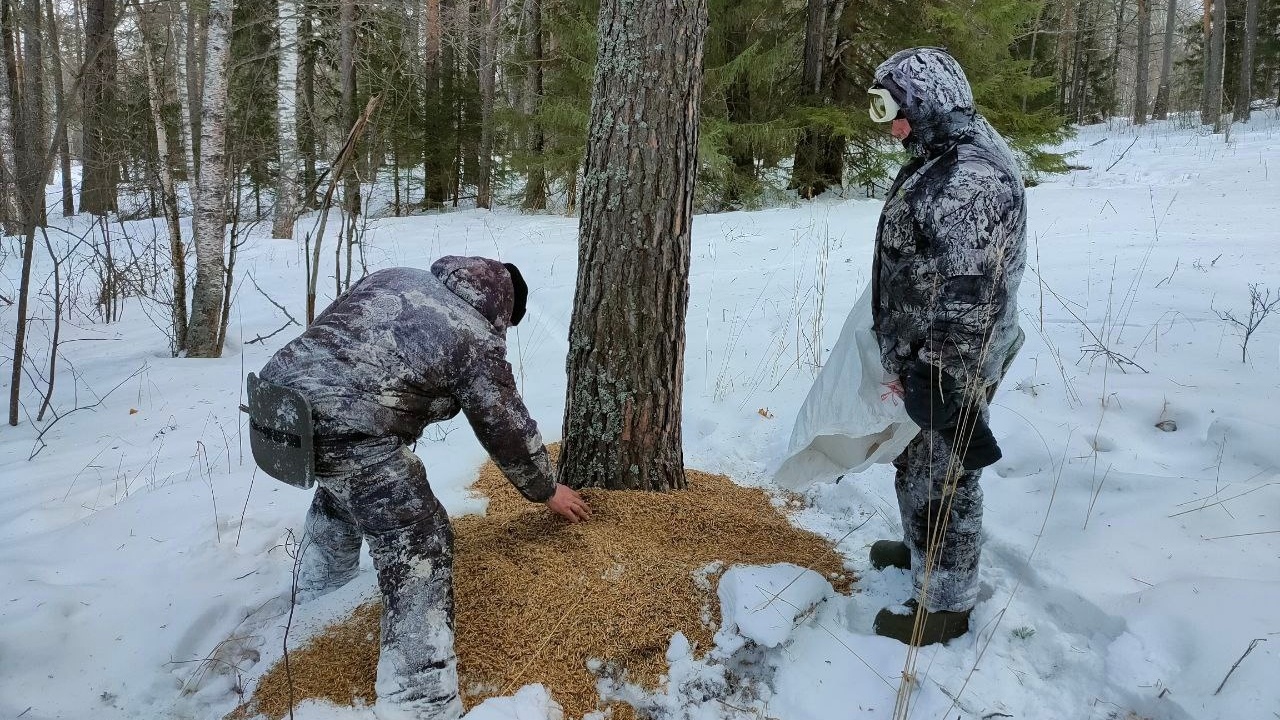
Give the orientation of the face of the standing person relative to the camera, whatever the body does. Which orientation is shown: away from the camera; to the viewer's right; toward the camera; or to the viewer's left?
to the viewer's left

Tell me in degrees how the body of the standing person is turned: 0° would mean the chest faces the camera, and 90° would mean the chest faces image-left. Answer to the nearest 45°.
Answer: approximately 90°

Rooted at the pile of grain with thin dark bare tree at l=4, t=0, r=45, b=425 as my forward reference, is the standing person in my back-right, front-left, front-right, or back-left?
back-right
